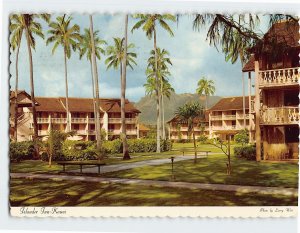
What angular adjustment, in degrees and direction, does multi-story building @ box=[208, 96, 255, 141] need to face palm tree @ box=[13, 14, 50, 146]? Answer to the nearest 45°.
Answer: approximately 45° to its right

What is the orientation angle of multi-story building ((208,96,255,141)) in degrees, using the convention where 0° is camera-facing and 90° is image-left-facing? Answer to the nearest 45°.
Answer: approximately 0°

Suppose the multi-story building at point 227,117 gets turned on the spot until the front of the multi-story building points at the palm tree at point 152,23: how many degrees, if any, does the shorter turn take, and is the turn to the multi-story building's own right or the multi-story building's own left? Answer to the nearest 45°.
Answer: approximately 45° to the multi-story building's own right
